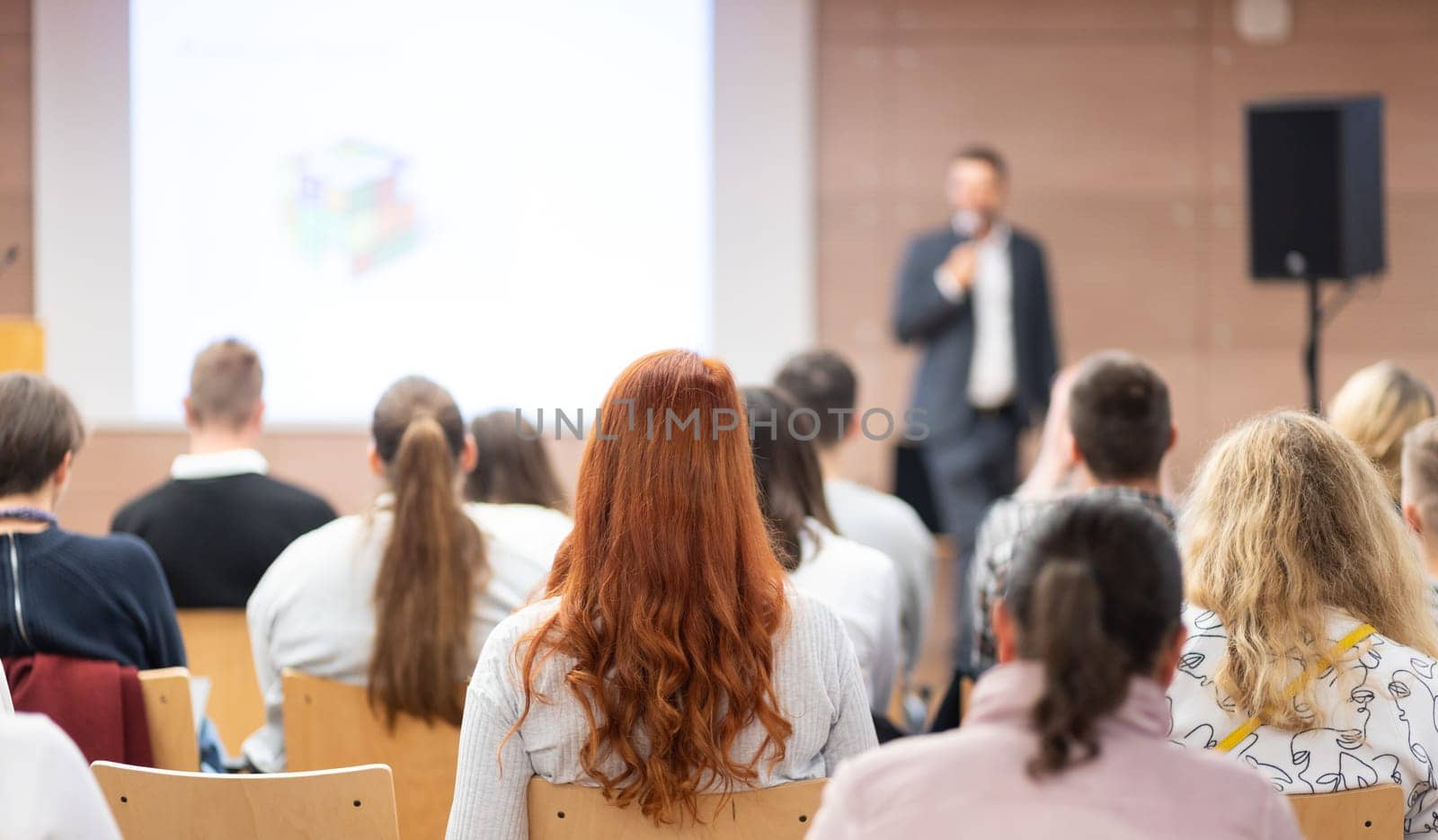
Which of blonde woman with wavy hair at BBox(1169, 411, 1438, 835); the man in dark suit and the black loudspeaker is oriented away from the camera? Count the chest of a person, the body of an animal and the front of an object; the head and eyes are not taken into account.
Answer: the blonde woman with wavy hair

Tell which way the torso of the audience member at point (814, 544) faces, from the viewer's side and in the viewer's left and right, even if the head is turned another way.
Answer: facing away from the viewer

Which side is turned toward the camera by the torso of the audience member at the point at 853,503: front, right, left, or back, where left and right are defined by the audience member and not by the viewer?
back

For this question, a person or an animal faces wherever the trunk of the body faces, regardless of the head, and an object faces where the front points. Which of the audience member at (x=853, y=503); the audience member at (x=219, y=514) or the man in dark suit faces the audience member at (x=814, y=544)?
the man in dark suit

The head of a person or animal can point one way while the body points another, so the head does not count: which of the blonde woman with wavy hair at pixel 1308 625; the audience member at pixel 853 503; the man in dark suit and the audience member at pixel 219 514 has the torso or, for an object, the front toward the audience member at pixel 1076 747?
the man in dark suit

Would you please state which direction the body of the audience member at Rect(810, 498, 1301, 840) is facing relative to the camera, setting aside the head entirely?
away from the camera

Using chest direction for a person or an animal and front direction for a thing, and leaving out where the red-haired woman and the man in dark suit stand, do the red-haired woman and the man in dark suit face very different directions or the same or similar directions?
very different directions

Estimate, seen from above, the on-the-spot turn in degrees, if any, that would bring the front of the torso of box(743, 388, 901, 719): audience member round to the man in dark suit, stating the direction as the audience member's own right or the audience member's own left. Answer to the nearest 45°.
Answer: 0° — they already face them

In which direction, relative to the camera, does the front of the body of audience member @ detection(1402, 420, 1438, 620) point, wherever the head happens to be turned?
away from the camera

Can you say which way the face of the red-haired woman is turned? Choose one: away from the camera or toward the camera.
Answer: away from the camera

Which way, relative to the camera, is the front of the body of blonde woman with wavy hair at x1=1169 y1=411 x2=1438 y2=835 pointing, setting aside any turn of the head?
away from the camera

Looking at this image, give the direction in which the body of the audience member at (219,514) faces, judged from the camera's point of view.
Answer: away from the camera
